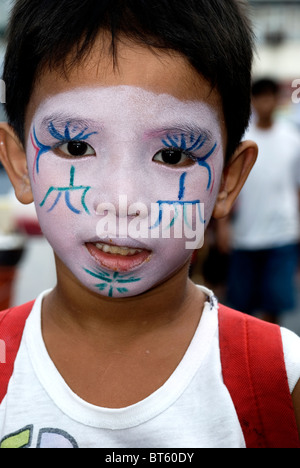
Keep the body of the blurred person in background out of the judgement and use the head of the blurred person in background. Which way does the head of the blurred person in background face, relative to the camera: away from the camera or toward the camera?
toward the camera

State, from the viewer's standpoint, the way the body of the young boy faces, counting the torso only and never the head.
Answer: toward the camera

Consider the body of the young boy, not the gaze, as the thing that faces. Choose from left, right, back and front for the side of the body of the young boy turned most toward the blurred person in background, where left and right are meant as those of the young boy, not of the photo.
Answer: back

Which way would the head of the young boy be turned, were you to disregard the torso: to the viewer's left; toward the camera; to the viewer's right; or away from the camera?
toward the camera
